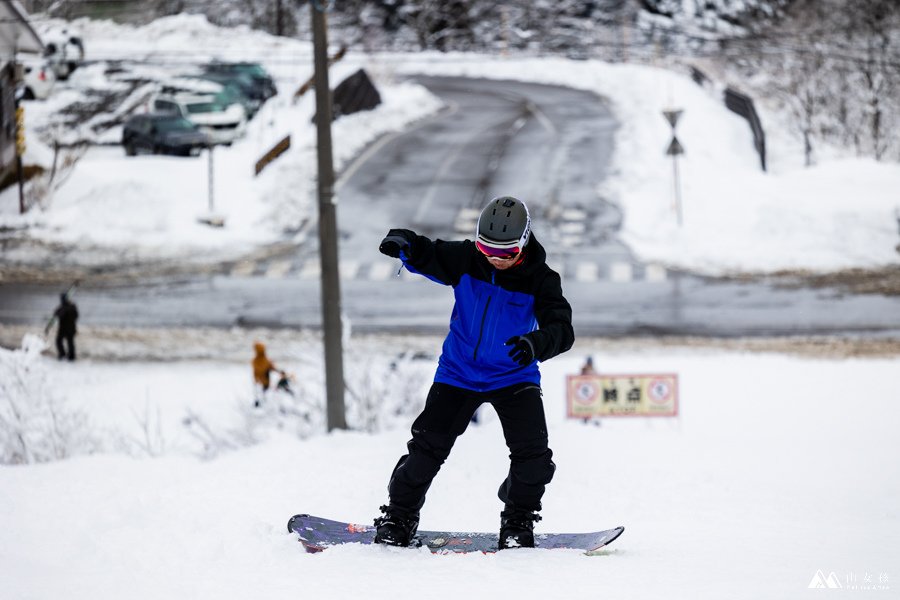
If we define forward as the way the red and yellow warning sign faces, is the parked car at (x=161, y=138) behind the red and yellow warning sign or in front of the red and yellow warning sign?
behind

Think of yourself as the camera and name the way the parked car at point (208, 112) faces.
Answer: facing the viewer and to the right of the viewer

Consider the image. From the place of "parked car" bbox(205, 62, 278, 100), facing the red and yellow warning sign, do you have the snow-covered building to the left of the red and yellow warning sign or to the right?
right

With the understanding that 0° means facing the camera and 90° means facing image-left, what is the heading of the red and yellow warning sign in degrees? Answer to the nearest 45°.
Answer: approximately 0°

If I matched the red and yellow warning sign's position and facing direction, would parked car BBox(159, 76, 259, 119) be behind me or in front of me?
behind

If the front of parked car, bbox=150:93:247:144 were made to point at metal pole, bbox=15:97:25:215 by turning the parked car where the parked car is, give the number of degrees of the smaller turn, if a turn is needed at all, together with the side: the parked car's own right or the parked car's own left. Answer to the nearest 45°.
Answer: approximately 90° to the parked car's own right

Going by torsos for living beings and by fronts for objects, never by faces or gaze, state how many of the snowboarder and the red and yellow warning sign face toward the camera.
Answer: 2

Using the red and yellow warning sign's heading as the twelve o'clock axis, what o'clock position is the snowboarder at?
The snowboarder is roughly at 12 o'clock from the red and yellow warning sign.

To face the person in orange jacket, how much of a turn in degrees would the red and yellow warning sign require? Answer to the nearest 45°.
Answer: approximately 90° to its right

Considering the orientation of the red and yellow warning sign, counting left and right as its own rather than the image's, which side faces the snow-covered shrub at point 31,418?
right

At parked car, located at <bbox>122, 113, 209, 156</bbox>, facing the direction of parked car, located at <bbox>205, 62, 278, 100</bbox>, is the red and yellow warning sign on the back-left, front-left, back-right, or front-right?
back-right
